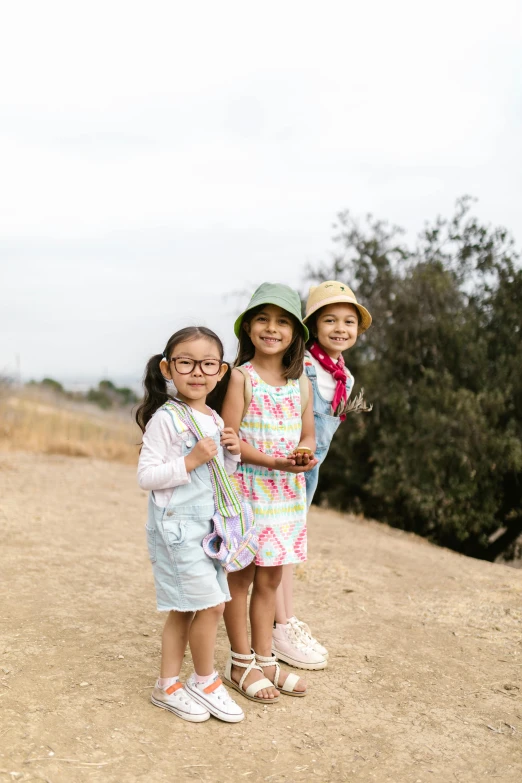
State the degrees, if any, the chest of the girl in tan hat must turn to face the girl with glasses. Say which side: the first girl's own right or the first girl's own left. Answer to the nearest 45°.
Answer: approximately 90° to the first girl's own right

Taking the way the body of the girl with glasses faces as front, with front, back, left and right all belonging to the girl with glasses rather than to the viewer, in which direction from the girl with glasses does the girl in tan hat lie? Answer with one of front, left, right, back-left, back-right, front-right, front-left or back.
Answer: left

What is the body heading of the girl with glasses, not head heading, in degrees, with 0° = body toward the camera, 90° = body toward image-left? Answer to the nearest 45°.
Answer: approximately 315°

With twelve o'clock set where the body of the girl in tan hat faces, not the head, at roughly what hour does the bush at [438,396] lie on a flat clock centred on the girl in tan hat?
The bush is roughly at 8 o'clock from the girl in tan hat.

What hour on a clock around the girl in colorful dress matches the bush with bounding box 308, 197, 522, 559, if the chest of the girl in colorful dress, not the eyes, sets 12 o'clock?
The bush is roughly at 8 o'clock from the girl in colorful dress.

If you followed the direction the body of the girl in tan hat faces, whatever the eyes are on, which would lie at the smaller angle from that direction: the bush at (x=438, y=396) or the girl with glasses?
the girl with glasses
